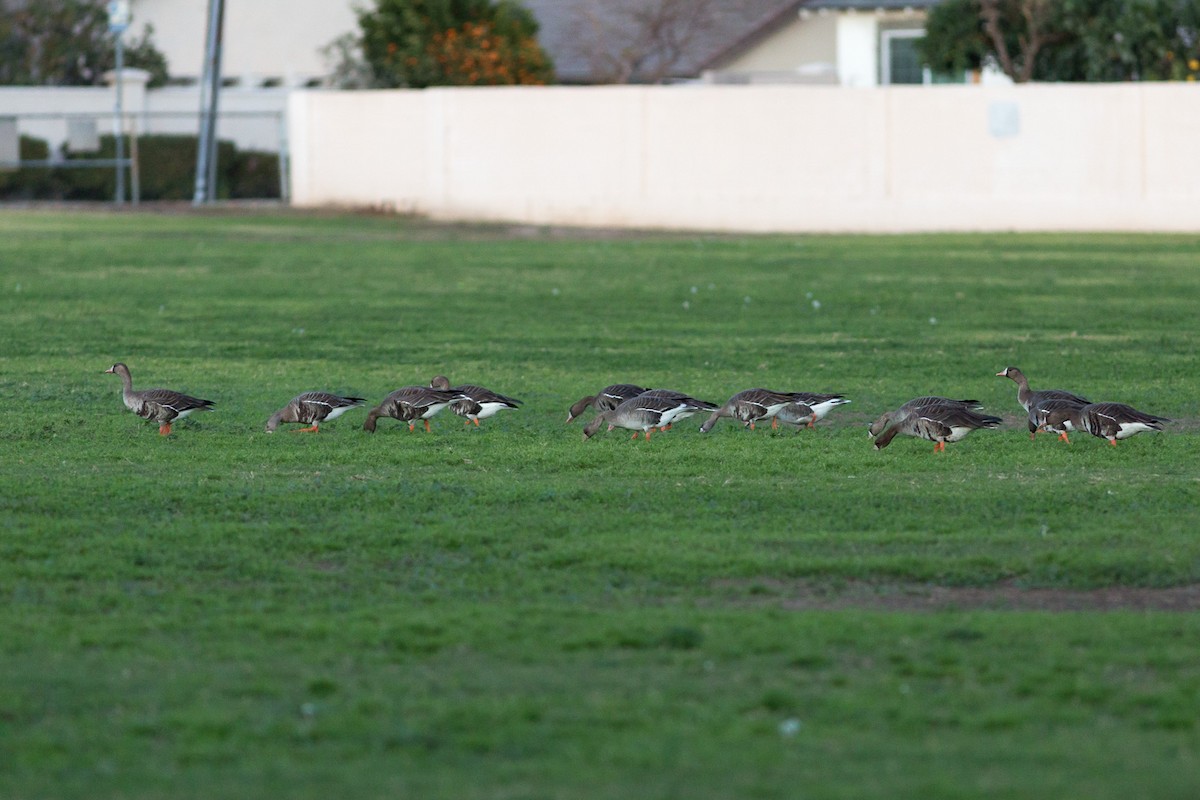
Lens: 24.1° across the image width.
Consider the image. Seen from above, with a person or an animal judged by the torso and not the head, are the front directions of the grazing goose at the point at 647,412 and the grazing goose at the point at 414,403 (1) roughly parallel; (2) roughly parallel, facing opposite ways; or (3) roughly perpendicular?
roughly parallel

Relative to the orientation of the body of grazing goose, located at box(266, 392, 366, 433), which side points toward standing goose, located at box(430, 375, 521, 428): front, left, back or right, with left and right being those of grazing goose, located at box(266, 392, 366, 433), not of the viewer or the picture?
back

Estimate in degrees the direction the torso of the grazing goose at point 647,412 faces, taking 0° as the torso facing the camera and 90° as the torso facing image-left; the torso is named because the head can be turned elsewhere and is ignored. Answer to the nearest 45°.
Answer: approximately 90°

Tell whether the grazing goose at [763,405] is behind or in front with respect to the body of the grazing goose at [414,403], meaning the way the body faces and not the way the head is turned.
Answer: behind

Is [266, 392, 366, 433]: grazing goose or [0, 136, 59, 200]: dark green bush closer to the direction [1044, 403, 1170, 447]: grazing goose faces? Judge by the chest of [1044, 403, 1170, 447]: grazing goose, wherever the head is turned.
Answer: the grazing goose

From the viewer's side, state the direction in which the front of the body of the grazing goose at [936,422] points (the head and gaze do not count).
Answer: to the viewer's left

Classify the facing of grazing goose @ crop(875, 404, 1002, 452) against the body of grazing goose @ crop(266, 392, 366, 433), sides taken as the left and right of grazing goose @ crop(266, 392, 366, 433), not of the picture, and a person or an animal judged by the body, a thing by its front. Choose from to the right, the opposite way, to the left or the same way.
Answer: the same way

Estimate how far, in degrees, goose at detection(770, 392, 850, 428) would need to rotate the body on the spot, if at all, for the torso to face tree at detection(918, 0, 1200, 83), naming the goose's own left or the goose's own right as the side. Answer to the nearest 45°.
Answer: approximately 90° to the goose's own right

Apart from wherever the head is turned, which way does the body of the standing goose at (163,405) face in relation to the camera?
to the viewer's left

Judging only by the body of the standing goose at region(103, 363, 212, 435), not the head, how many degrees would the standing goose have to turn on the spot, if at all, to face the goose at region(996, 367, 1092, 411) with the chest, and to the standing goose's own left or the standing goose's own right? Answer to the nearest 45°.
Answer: approximately 180°

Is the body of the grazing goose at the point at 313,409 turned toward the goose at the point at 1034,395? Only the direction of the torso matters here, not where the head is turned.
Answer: no

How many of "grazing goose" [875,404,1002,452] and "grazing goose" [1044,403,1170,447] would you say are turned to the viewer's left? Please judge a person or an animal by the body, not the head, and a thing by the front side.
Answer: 2

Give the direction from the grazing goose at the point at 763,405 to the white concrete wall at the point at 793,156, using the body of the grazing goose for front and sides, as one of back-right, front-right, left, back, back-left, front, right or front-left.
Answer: right

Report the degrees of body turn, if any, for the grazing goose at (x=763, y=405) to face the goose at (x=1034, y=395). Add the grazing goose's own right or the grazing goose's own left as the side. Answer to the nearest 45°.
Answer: approximately 180°

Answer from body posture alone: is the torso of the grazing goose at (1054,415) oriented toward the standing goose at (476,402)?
yes

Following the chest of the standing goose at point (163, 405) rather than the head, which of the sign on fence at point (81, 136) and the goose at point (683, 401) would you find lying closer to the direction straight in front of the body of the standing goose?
the sign on fence

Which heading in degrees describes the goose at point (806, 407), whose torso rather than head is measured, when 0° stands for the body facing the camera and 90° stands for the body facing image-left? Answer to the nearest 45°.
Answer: approximately 90°

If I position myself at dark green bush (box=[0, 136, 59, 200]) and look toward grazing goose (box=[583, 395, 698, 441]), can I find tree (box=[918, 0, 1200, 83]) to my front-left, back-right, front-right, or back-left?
front-left
